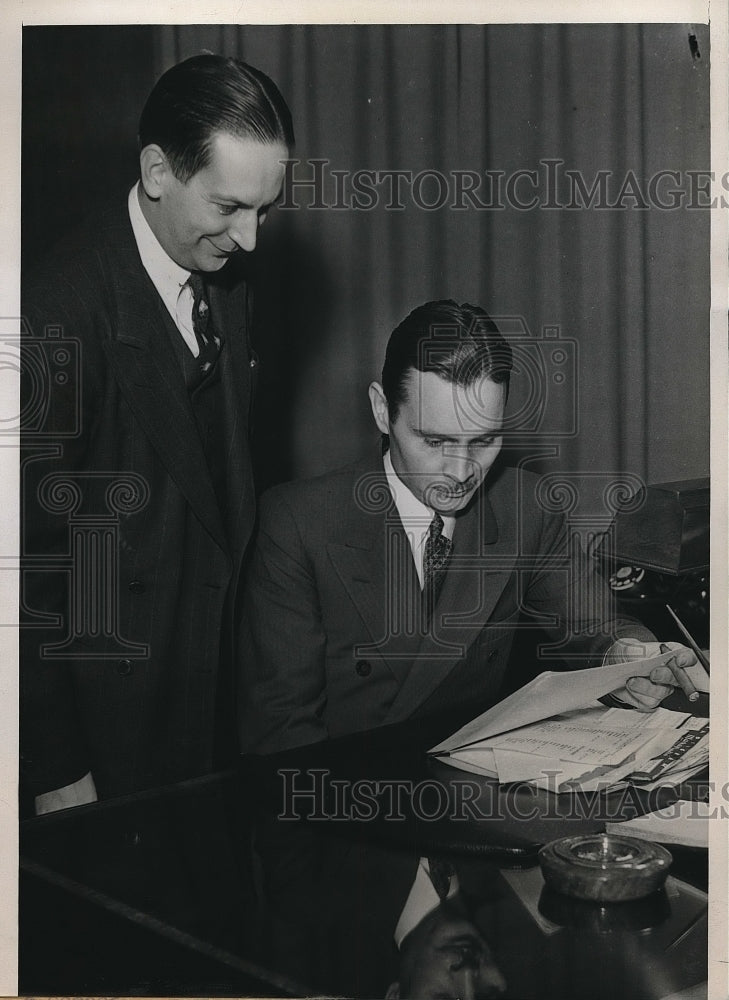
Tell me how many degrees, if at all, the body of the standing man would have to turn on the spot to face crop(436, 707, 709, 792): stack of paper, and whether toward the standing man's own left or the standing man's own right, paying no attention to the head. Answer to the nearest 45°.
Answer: approximately 45° to the standing man's own left

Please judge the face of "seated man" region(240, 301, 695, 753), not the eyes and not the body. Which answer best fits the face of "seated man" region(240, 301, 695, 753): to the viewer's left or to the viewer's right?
to the viewer's right

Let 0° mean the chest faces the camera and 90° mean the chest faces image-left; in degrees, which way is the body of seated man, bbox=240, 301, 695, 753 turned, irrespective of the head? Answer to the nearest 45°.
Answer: approximately 315°

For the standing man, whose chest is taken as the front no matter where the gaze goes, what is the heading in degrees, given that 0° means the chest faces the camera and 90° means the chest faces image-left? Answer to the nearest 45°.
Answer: approximately 315°
